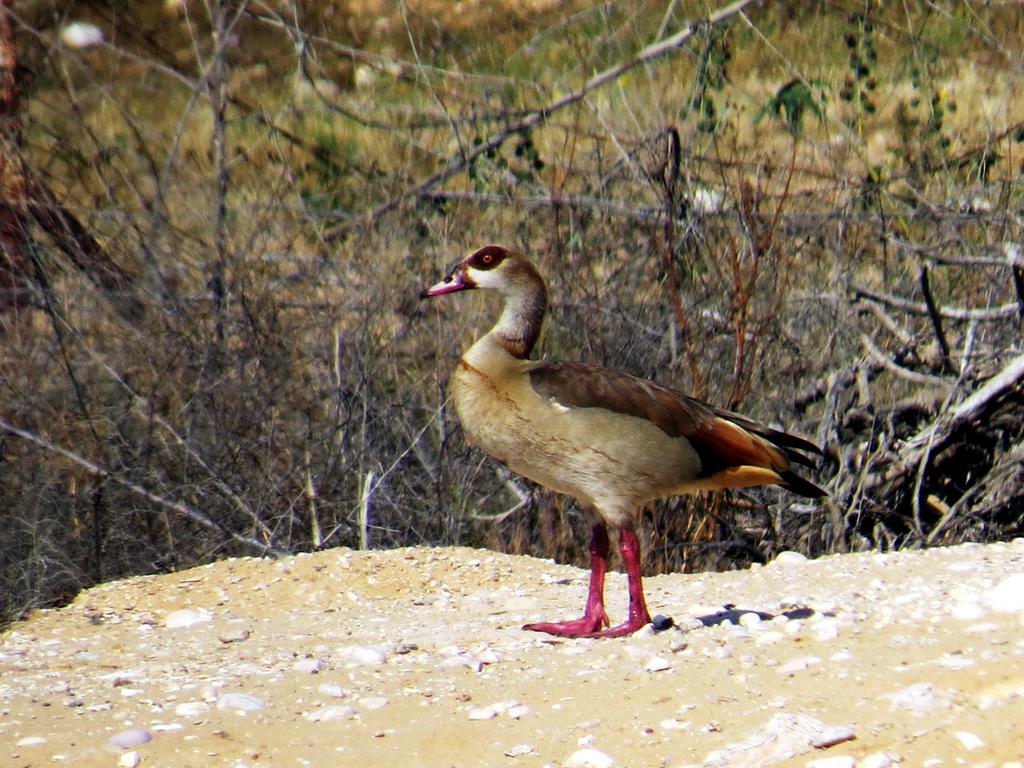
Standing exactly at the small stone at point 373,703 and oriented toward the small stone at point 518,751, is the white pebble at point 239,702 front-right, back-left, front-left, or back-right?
back-right

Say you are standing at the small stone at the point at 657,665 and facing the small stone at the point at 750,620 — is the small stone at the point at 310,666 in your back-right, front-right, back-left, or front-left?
back-left

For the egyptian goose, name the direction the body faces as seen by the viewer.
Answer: to the viewer's left

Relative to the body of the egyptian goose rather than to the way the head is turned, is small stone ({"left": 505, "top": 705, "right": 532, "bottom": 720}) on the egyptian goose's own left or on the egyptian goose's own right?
on the egyptian goose's own left

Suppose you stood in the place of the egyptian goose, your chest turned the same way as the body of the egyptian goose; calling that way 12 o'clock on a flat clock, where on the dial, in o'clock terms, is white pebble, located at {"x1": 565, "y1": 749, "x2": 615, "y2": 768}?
The white pebble is roughly at 9 o'clock from the egyptian goose.

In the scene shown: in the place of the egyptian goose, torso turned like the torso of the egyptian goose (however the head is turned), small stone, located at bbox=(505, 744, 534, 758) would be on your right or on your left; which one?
on your left

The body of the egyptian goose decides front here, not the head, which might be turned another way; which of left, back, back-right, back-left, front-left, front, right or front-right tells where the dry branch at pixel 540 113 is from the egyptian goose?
right

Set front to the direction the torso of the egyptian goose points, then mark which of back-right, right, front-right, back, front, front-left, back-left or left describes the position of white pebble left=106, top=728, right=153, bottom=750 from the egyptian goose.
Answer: front-left

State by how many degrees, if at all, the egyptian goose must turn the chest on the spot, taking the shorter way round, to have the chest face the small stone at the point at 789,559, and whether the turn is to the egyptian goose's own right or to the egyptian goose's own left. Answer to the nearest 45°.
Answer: approximately 135° to the egyptian goose's own right

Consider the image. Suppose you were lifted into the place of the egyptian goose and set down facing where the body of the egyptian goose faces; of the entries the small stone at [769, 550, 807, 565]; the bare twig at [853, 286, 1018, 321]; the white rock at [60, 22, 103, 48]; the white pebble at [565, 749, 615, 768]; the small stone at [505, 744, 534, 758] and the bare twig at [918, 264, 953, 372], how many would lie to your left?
2

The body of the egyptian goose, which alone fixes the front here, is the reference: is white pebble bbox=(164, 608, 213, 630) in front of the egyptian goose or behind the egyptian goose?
in front

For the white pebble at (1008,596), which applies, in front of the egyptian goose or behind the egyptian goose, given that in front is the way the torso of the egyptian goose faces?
behind
